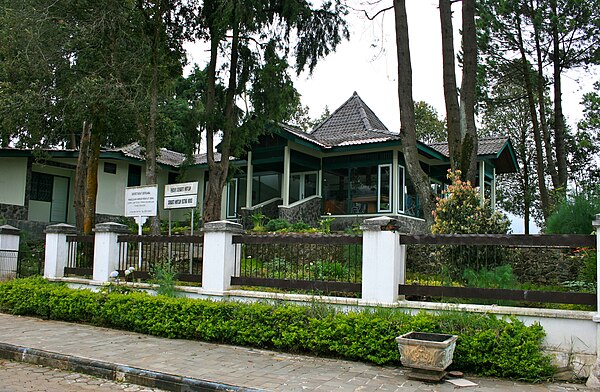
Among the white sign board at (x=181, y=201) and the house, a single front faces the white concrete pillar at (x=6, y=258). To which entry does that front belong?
the house

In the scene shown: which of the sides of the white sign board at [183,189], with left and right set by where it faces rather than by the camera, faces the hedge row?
front

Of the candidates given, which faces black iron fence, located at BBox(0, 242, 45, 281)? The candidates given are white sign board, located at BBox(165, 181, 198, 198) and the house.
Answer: the house

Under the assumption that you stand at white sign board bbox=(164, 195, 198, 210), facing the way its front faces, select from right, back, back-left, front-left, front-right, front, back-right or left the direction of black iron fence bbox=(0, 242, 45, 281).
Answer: back-right

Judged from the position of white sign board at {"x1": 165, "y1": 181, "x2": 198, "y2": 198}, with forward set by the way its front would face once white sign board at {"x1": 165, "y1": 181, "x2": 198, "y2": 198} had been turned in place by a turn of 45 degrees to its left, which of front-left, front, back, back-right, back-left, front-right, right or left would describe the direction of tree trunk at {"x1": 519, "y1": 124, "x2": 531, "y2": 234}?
left

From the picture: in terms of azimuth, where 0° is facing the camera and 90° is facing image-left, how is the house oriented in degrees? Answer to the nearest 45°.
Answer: approximately 45°

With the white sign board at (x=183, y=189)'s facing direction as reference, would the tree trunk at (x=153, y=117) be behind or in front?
behind

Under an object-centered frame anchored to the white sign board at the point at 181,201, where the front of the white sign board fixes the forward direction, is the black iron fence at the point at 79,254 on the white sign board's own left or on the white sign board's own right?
on the white sign board's own right

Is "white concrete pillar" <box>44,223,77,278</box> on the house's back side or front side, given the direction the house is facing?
on the front side

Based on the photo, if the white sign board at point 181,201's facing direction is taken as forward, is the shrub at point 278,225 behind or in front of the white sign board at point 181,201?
behind

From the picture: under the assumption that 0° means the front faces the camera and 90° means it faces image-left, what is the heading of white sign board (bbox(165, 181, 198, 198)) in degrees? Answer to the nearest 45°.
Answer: approximately 0°

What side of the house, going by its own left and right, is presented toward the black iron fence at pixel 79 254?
front

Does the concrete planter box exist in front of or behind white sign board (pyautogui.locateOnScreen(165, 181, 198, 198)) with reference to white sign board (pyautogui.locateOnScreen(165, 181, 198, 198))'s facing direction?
in front

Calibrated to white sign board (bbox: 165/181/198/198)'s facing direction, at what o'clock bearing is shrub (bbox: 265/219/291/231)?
The shrub is roughly at 7 o'clock from the white sign board.

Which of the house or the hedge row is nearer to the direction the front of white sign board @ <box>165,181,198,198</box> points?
the hedge row

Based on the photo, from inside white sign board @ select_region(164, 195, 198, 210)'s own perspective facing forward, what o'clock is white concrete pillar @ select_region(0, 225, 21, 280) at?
The white concrete pillar is roughly at 4 o'clock from the white sign board.
